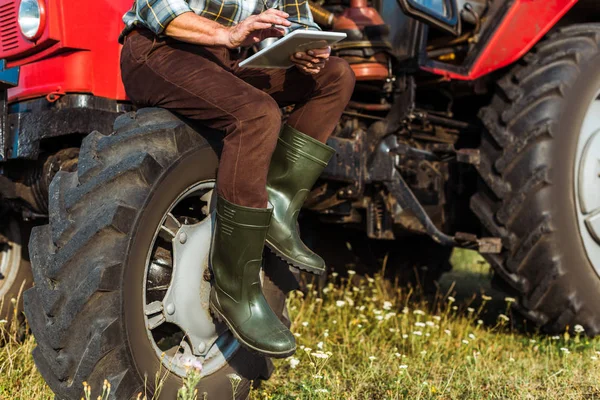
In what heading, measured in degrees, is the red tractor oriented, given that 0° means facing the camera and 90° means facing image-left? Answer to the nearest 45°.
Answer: approximately 45°

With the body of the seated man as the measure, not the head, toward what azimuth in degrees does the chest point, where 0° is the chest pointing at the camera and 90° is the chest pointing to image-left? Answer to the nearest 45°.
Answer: approximately 315°

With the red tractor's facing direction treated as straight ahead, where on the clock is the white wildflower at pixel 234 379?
The white wildflower is roughly at 11 o'clock from the red tractor.
